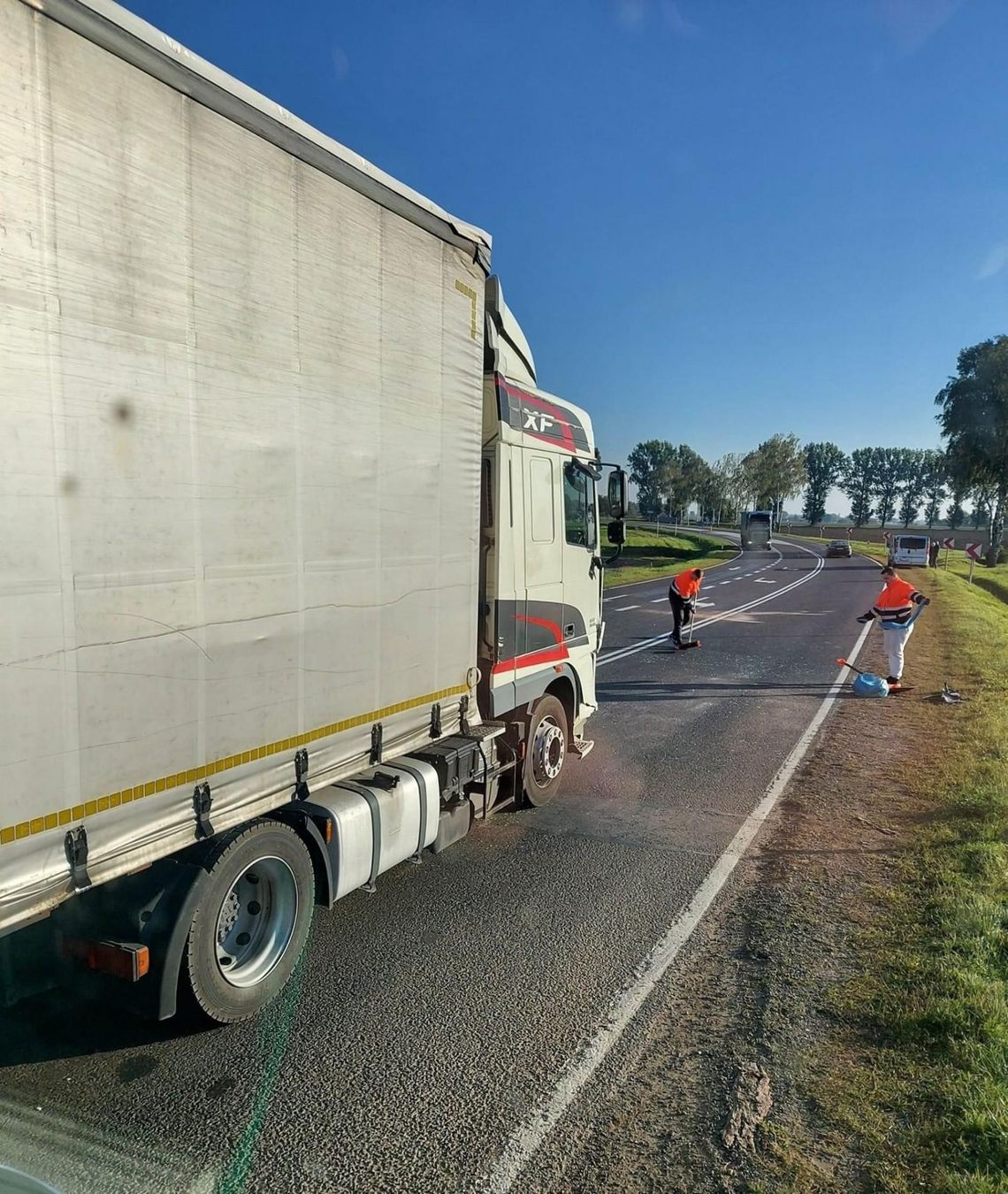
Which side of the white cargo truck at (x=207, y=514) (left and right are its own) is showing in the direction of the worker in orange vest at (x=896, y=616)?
front

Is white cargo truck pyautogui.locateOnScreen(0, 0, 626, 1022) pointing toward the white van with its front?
yes

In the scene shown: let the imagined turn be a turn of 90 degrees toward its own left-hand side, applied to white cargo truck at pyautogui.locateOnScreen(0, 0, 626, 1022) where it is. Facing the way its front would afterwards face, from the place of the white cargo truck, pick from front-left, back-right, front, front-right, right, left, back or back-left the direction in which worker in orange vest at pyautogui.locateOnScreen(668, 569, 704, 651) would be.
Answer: right

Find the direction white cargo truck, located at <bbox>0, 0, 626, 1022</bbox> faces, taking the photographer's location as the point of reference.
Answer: facing away from the viewer and to the right of the viewer
